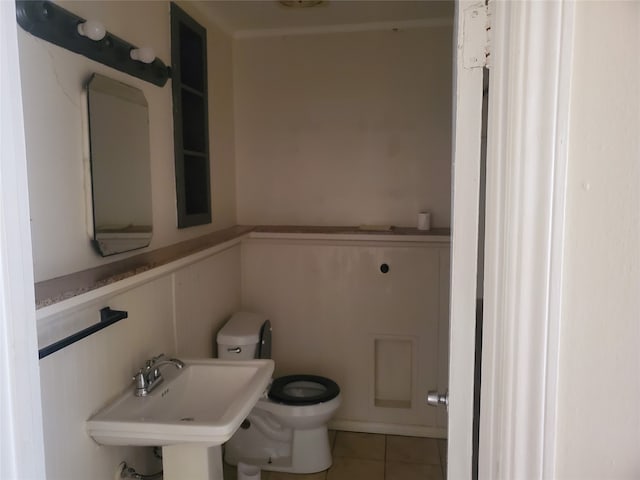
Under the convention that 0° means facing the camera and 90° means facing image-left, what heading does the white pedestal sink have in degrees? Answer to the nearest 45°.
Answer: approximately 270°

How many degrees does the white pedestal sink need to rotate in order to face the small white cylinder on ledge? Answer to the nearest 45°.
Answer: approximately 45° to its left

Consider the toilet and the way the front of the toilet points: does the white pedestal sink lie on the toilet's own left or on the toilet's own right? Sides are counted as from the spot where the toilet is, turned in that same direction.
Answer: on the toilet's own right

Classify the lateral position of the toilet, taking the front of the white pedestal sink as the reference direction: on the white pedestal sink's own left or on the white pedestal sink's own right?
on the white pedestal sink's own left
